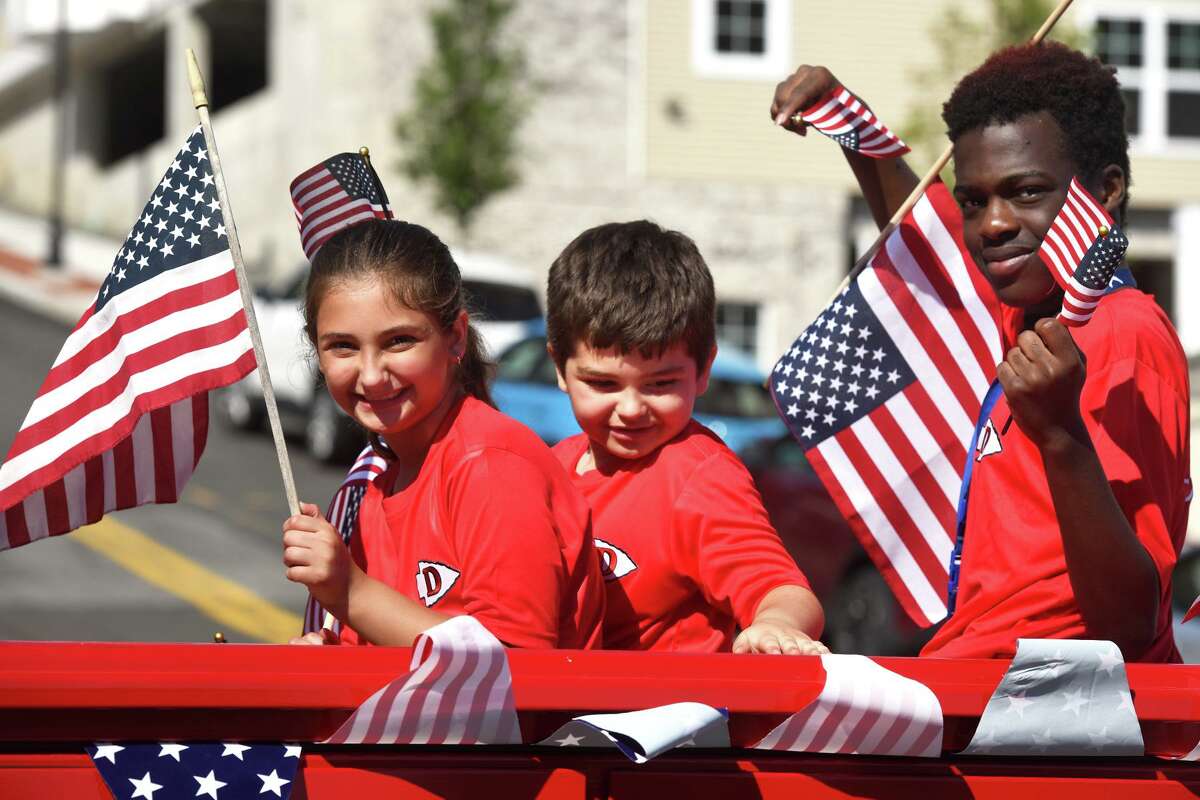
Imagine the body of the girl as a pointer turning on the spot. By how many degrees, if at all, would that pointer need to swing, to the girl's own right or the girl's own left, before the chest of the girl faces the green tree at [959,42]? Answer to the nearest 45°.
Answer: approximately 135° to the girl's own right

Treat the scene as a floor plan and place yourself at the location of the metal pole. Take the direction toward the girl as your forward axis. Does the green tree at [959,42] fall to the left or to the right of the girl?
left

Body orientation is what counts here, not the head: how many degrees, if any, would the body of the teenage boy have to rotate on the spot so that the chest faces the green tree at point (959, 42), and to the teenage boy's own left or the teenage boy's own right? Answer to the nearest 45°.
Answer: approximately 135° to the teenage boy's own right

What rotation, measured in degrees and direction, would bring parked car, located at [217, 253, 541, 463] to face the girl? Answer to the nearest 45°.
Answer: approximately 45° to its left

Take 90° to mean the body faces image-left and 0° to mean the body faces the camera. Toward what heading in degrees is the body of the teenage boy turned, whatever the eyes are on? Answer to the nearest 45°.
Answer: approximately 45°

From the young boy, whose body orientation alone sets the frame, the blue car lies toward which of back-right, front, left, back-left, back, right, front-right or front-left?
back-right
